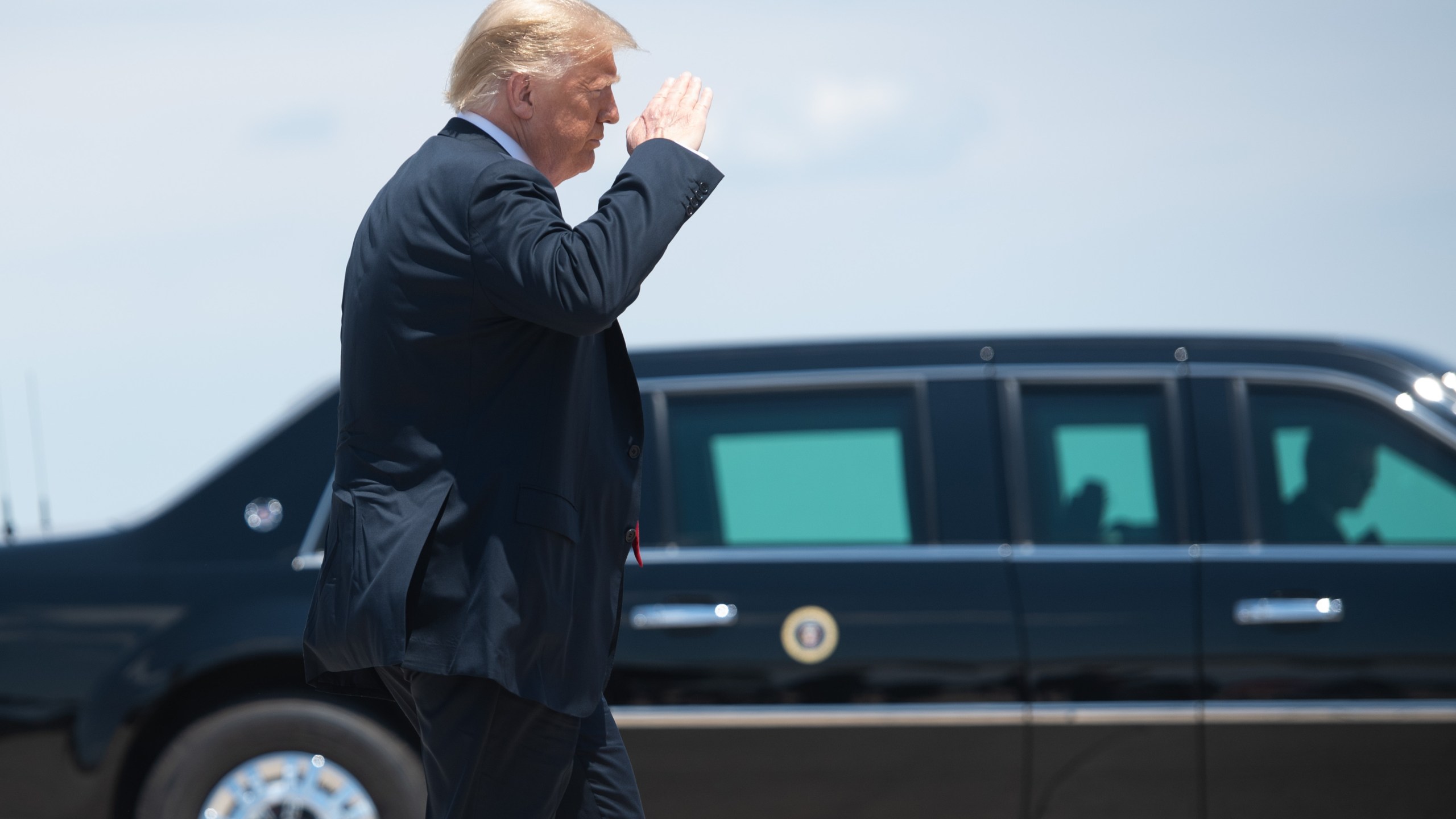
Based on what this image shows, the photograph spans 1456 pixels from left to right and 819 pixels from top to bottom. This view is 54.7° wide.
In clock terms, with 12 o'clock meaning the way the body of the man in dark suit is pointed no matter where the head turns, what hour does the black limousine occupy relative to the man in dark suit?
The black limousine is roughly at 10 o'clock from the man in dark suit.

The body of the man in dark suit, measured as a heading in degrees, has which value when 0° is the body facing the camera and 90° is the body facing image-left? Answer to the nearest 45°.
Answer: approximately 270°

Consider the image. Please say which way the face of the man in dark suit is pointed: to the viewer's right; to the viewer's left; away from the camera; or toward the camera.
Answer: to the viewer's right

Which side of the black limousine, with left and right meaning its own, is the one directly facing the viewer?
right

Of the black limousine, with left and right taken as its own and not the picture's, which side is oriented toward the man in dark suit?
right

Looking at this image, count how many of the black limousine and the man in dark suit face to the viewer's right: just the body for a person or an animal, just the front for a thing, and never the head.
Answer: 2

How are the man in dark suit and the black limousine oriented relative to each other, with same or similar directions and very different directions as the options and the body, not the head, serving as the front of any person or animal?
same or similar directions
